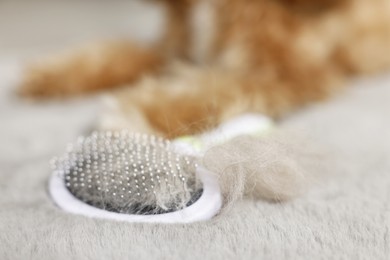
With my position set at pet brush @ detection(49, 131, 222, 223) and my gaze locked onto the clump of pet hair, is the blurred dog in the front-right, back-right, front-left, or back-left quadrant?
front-left

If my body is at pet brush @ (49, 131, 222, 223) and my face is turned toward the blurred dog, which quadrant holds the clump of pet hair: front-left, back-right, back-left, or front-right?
front-right
